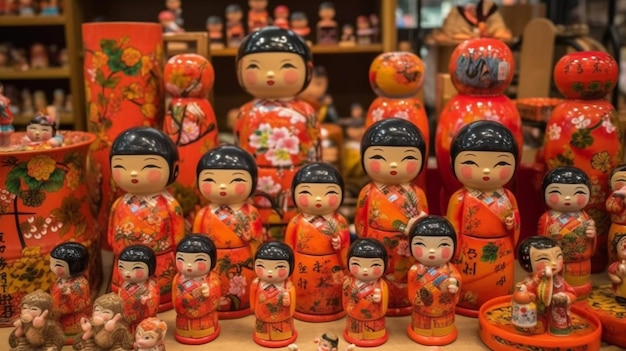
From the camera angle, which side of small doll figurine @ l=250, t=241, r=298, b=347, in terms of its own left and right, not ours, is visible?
front

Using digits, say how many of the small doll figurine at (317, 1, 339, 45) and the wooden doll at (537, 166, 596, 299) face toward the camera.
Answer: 2

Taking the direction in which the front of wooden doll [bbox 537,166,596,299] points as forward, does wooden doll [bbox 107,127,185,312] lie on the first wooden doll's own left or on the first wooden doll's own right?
on the first wooden doll's own right

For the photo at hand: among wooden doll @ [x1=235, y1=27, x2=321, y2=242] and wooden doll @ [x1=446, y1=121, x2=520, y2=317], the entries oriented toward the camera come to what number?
2

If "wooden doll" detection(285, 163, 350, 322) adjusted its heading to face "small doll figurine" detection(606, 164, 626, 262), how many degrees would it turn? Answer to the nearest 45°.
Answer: approximately 90° to its left

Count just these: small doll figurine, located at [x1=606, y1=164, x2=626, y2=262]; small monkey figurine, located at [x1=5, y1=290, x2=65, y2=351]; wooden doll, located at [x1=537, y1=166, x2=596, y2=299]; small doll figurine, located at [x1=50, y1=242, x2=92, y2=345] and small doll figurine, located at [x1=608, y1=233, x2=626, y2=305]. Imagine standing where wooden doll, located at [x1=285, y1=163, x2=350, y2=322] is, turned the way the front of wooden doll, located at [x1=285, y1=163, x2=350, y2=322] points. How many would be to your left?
3

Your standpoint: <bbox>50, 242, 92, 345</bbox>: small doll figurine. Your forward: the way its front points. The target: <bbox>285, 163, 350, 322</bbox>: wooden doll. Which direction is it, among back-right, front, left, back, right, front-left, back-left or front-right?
back-left

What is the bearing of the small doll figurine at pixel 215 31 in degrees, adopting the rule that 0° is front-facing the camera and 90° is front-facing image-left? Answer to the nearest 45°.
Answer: approximately 0°

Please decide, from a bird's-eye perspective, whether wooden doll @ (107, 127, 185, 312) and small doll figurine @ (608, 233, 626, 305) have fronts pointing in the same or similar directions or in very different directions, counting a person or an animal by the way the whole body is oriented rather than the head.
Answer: same or similar directions

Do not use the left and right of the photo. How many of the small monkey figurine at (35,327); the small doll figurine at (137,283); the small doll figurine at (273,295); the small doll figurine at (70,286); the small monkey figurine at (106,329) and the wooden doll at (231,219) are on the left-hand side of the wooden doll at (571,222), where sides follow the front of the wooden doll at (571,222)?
0

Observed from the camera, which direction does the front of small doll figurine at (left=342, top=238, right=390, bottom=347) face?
facing the viewer

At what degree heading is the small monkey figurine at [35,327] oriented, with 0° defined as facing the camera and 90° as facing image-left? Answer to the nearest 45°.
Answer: approximately 45°

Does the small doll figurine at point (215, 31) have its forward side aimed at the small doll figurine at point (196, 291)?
yes

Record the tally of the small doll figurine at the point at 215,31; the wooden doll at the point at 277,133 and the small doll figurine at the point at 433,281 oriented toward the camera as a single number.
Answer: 3

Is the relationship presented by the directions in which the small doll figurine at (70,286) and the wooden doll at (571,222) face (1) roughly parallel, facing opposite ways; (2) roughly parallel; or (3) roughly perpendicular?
roughly parallel

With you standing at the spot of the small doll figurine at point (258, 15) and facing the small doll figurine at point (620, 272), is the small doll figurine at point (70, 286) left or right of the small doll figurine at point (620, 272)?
right

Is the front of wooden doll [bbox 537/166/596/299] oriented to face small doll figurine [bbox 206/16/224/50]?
no

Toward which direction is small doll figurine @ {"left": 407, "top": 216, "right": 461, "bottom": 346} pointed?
toward the camera
